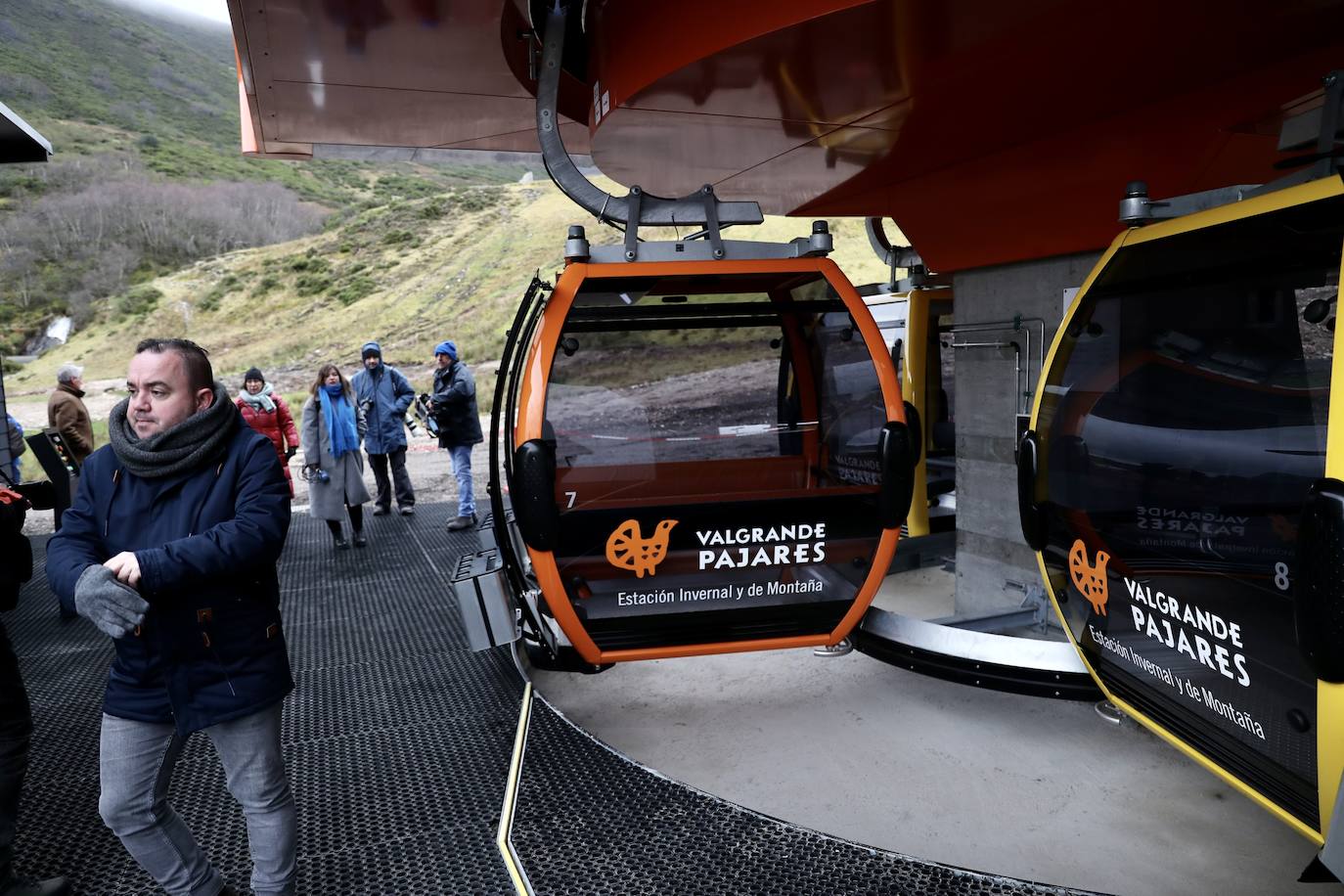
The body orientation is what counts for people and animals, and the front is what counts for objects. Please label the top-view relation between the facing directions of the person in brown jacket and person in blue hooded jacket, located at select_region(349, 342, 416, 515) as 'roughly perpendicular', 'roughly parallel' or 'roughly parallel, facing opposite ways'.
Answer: roughly perpendicular

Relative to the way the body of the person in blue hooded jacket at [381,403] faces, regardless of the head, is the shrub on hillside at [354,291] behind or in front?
behind

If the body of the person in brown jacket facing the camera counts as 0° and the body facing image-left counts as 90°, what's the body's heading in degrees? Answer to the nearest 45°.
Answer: approximately 270°

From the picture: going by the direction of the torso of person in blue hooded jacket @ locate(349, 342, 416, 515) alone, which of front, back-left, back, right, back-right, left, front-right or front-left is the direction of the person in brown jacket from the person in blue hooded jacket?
right

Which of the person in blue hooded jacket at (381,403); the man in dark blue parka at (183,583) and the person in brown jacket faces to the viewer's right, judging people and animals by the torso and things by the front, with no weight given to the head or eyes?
the person in brown jacket

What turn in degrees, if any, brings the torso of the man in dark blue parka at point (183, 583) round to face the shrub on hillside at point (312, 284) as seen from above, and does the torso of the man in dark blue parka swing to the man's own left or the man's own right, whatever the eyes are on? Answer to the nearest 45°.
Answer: approximately 135° to the man's own right

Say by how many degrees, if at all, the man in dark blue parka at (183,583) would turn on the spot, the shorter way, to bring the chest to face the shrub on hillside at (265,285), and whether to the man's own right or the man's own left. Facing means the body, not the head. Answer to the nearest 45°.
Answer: approximately 135° to the man's own right

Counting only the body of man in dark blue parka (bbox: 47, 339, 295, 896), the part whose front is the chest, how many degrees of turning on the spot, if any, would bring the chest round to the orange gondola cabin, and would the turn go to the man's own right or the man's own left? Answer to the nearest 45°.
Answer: approximately 135° to the man's own left

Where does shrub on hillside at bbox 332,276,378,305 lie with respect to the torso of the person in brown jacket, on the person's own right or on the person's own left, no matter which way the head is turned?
on the person's own left
